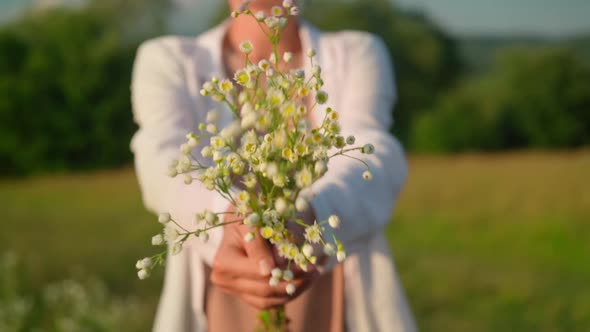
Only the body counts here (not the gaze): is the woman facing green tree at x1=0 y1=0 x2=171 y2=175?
no

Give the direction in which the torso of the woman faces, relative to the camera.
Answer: toward the camera

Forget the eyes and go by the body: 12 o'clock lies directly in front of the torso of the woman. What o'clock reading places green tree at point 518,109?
The green tree is roughly at 7 o'clock from the woman.

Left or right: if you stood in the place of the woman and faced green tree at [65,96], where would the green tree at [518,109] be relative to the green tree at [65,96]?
right
